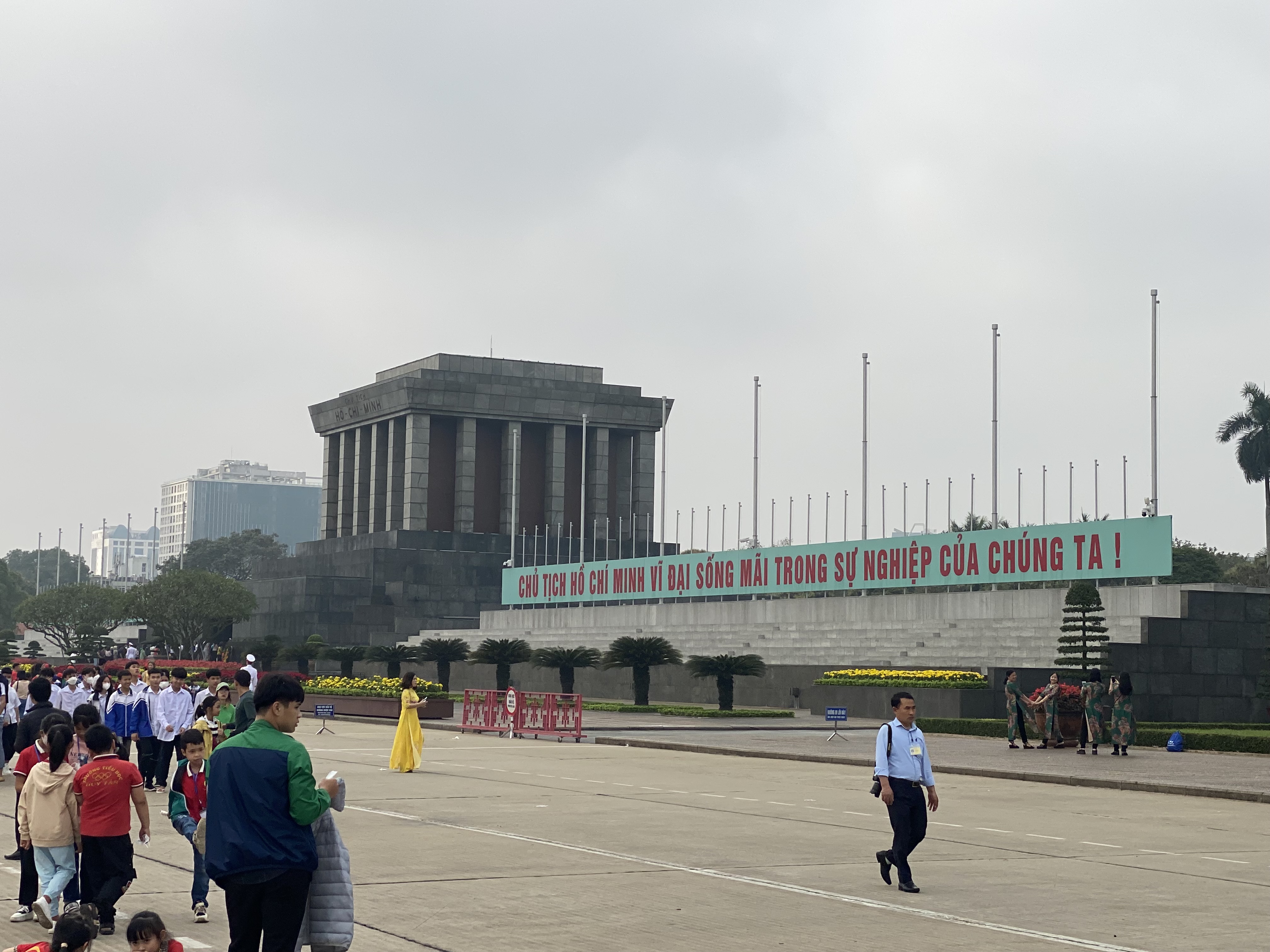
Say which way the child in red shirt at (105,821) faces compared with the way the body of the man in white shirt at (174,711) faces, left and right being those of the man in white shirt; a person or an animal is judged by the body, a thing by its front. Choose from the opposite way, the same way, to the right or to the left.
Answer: the opposite way

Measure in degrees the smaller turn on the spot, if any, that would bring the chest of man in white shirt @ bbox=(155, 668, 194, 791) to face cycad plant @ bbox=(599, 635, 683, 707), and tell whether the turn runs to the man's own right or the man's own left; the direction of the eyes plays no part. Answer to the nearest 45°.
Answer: approximately 135° to the man's own left

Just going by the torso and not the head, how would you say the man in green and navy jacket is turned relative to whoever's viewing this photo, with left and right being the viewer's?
facing away from the viewer and to the right of the viewer

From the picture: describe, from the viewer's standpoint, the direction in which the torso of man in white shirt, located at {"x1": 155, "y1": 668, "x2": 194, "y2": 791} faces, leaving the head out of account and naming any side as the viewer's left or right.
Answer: facing the viewer

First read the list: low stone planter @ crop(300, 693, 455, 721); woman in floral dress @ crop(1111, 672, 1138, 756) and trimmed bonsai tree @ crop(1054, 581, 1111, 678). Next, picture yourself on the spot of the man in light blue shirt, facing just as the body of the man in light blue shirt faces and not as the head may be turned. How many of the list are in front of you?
0

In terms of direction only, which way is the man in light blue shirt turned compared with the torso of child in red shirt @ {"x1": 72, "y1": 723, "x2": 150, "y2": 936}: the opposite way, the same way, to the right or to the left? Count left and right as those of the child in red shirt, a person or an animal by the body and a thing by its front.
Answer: the opposite way

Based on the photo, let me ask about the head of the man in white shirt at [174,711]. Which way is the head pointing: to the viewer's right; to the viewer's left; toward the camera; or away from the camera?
toward the camera

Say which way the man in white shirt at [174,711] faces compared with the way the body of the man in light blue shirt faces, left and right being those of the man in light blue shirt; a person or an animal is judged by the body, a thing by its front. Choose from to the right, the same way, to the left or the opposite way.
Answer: the same way

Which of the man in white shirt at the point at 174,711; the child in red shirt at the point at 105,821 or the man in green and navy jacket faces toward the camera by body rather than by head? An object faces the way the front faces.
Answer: the man in white shirt
